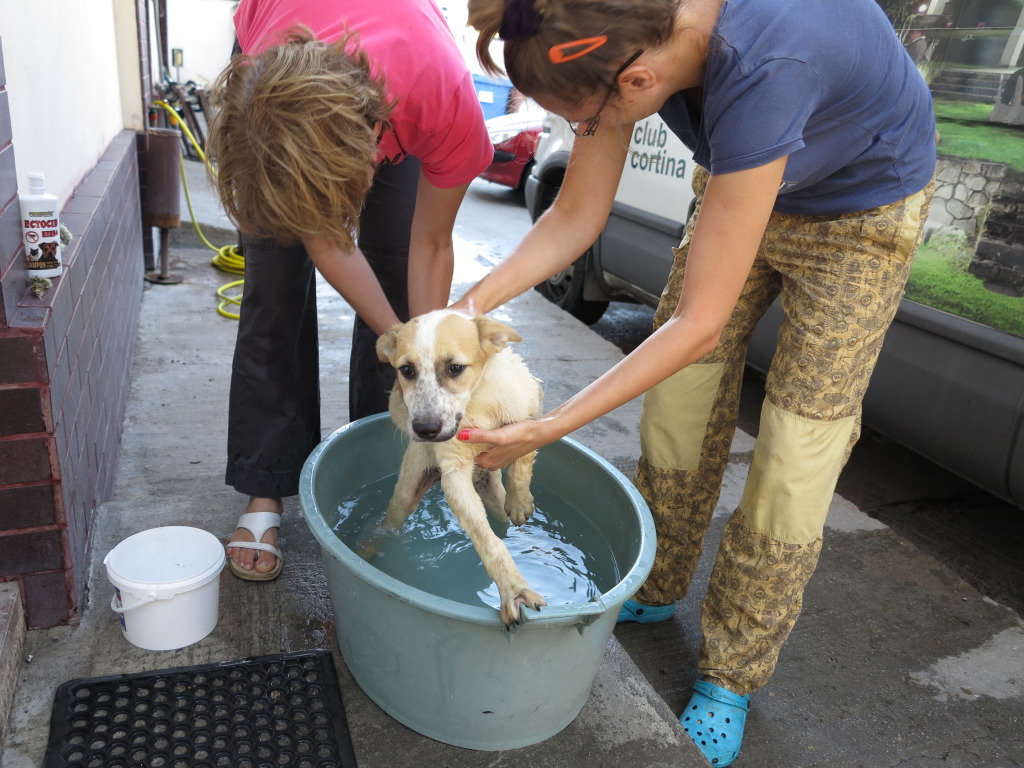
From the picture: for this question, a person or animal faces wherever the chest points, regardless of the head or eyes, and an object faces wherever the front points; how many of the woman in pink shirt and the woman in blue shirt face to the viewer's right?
0

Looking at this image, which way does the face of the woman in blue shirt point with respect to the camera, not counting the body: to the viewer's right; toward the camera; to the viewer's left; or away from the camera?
to the viewer's left

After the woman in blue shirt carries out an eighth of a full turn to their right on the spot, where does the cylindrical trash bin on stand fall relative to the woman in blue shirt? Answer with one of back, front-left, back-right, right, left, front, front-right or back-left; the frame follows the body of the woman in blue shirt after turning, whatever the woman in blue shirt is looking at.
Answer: front-right

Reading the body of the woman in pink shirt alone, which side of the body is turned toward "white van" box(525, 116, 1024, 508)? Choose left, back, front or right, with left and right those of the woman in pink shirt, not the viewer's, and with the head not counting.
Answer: left

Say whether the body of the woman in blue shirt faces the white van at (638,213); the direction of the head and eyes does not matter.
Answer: no

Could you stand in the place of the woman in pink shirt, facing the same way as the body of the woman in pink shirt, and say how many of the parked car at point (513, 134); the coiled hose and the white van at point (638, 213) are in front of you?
0

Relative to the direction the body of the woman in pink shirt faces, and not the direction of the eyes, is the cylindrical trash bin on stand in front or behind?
behind

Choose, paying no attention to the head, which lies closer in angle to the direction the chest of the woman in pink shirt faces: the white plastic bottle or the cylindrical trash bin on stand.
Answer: the white plastic bottle

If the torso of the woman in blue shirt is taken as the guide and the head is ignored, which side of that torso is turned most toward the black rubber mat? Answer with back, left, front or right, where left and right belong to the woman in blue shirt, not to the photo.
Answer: front

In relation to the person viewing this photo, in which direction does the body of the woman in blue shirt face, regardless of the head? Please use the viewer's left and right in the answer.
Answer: facing the viewer and to the left of the viewer

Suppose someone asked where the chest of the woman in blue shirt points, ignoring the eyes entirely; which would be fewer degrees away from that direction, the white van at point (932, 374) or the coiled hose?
the coiled hose

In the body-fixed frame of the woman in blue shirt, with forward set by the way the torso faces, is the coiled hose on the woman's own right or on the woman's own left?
on the woman's own right

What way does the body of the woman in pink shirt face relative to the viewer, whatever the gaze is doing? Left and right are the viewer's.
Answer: facing the viewer
